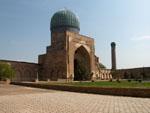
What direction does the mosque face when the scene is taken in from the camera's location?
facing the viewer and to the right of the viewer
